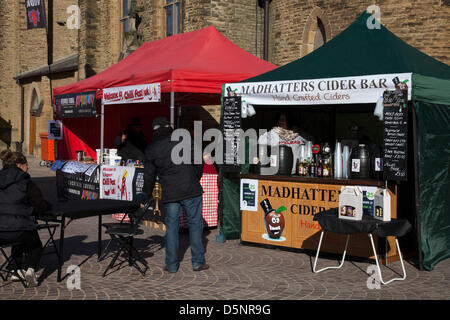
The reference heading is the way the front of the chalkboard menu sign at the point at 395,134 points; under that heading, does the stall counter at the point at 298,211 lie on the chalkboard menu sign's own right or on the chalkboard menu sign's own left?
on the chalkboard menu sign's own right

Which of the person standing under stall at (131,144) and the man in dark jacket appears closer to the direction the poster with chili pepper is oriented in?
the man in dark jacket

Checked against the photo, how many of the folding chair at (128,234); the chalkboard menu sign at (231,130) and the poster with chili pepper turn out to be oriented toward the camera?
2

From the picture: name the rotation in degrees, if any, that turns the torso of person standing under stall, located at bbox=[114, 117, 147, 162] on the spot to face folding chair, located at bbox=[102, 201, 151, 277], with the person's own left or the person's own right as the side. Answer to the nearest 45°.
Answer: approximately 45° to the person's own left

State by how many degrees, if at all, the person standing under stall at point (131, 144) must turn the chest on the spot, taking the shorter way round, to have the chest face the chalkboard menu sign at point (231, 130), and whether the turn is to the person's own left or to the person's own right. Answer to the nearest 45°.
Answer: approximately 90° to the person's own left

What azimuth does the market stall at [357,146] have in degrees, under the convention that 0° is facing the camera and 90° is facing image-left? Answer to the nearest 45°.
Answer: approximately 45°

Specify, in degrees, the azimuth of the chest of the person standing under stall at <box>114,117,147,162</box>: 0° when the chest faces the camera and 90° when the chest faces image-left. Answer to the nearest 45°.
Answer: approximately 45°

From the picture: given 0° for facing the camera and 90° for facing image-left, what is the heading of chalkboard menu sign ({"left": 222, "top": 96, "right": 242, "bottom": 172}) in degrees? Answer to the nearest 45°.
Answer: approximately 0°

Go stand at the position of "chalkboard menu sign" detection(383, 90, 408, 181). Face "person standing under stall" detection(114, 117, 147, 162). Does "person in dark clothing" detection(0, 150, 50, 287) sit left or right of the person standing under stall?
left

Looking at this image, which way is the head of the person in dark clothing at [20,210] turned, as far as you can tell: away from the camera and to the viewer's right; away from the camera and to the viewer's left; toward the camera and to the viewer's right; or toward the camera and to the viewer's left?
away from the camera and to the viewer's right

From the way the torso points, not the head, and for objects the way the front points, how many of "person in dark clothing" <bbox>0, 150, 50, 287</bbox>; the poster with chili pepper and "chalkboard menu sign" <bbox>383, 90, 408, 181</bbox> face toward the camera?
2

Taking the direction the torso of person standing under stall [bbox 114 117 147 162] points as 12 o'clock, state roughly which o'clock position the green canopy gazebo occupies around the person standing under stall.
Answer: The green canopy gazebo is roughly at 9 o'clock from the person standing under stall.
